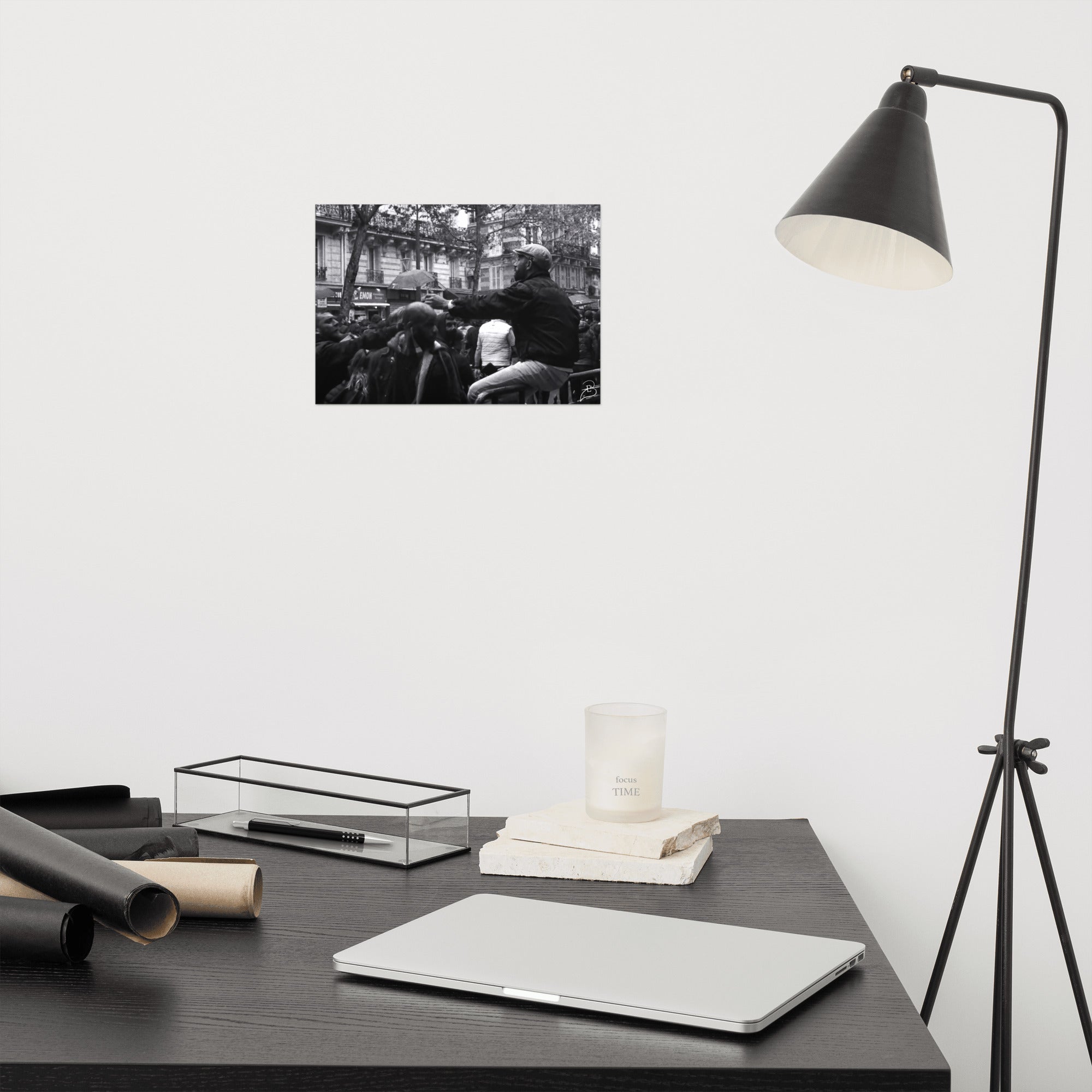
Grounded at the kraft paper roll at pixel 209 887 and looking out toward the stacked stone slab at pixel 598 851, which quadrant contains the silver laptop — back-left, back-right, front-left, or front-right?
front-right

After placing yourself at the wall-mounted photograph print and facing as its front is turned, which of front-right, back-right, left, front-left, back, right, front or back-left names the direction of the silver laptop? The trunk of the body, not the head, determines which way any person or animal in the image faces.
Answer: front

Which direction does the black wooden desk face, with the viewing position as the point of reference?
facing the viewer

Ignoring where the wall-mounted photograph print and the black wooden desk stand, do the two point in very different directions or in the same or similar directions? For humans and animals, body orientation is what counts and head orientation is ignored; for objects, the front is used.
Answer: same or similar directions

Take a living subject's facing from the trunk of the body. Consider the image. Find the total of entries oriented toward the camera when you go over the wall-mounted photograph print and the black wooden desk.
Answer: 2

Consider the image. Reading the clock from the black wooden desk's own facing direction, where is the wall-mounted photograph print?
The wall-mounted photograph print is roughly at 6 o'clock from the black wooden desk.
